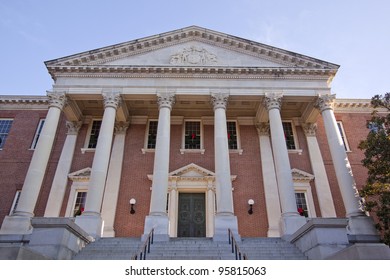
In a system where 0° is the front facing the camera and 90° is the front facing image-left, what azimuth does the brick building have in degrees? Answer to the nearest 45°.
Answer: approximately 0°

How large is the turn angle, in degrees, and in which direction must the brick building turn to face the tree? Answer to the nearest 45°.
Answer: approximately 45° to its left
